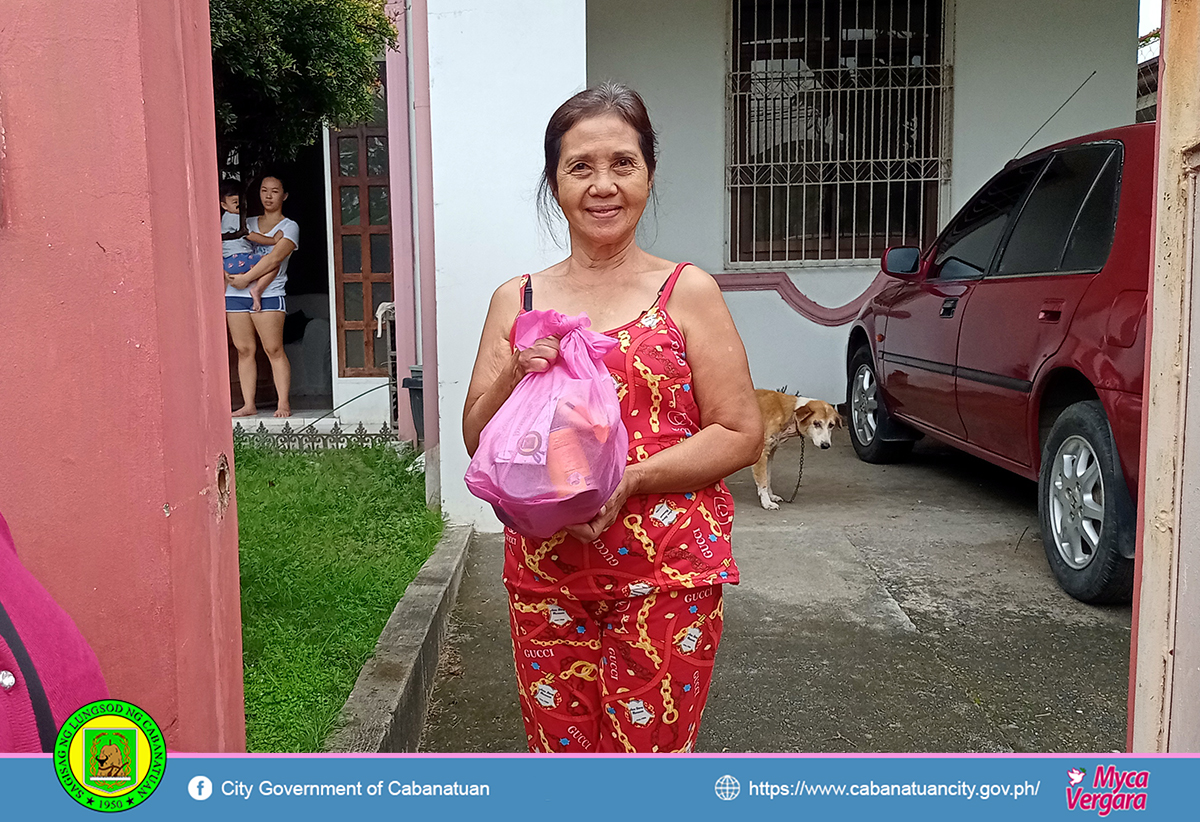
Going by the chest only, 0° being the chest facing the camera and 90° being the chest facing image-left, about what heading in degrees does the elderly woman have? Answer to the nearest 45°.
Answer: approximately 0°

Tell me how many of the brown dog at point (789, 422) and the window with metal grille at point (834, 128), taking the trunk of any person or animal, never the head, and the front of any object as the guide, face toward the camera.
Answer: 1

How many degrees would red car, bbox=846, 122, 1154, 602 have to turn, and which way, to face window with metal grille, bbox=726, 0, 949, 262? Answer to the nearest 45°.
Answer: approximately 45° to its right

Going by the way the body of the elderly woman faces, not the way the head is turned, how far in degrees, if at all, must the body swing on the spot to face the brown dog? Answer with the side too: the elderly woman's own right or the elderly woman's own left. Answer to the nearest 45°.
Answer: approximately 180°

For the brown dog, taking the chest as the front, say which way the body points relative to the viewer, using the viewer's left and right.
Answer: facing to the right of the viewer

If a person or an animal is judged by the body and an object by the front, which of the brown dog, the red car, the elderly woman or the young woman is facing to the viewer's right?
the brown dog

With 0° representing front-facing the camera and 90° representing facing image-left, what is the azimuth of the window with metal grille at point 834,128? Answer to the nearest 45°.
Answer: approximately 0°

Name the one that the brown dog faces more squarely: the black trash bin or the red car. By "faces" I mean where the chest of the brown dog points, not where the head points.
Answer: the red car

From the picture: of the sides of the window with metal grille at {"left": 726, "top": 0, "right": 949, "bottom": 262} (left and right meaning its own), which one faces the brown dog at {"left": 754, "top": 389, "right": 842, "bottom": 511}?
front

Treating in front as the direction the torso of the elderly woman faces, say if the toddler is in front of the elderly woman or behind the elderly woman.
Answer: behind

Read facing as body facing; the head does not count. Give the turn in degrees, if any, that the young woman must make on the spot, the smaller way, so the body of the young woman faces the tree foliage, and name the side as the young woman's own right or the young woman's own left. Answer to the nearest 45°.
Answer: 0° — they already face it

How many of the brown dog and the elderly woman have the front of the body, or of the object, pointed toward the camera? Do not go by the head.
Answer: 1

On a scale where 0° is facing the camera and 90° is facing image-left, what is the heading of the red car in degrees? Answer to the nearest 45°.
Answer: approximately 135°
